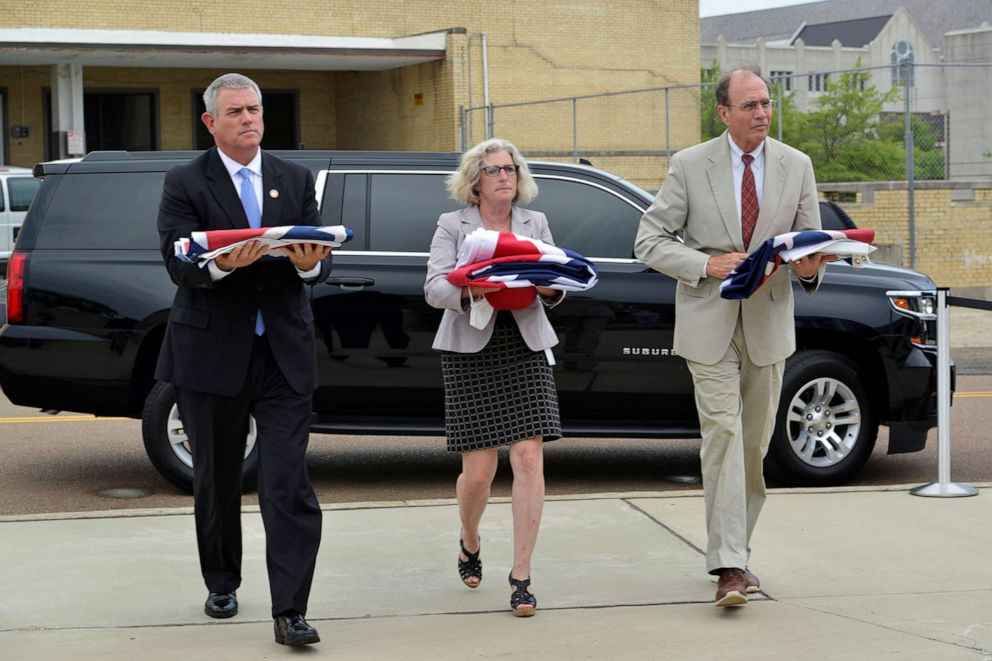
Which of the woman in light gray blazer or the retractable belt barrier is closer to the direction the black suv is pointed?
the retractable belt barrier

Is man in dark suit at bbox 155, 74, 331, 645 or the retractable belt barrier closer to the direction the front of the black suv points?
the retractable belt barrier

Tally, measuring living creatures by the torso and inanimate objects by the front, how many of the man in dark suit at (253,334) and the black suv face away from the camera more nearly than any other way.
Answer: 0

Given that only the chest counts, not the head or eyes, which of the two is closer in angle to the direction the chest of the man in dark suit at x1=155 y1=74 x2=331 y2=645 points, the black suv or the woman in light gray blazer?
the woman in light gray blazer

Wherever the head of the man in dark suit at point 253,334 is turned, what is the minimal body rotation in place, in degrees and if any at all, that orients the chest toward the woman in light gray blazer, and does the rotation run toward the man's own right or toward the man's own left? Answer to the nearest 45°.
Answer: approximately 45° to the man's own left

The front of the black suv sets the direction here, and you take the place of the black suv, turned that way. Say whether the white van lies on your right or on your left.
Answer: on your left

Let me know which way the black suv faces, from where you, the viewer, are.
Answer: facing to the right of the viewer

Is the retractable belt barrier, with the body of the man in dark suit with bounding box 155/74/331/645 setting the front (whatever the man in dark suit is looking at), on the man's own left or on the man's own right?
on the man's own left

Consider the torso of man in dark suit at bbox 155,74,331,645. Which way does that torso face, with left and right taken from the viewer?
facing the viewer and to the right of the viewer

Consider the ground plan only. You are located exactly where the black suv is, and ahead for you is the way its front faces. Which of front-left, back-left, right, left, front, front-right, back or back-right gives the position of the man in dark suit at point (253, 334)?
right

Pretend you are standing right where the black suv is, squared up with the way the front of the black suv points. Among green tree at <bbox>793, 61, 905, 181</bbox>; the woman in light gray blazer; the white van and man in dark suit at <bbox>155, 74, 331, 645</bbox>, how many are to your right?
2

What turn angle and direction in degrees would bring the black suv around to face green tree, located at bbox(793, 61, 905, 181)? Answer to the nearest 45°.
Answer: approximately 90° to its left

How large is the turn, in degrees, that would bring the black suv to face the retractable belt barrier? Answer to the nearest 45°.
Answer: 0° — it already faces it

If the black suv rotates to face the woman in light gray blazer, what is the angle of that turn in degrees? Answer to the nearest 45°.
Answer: approximately 90° to its right
